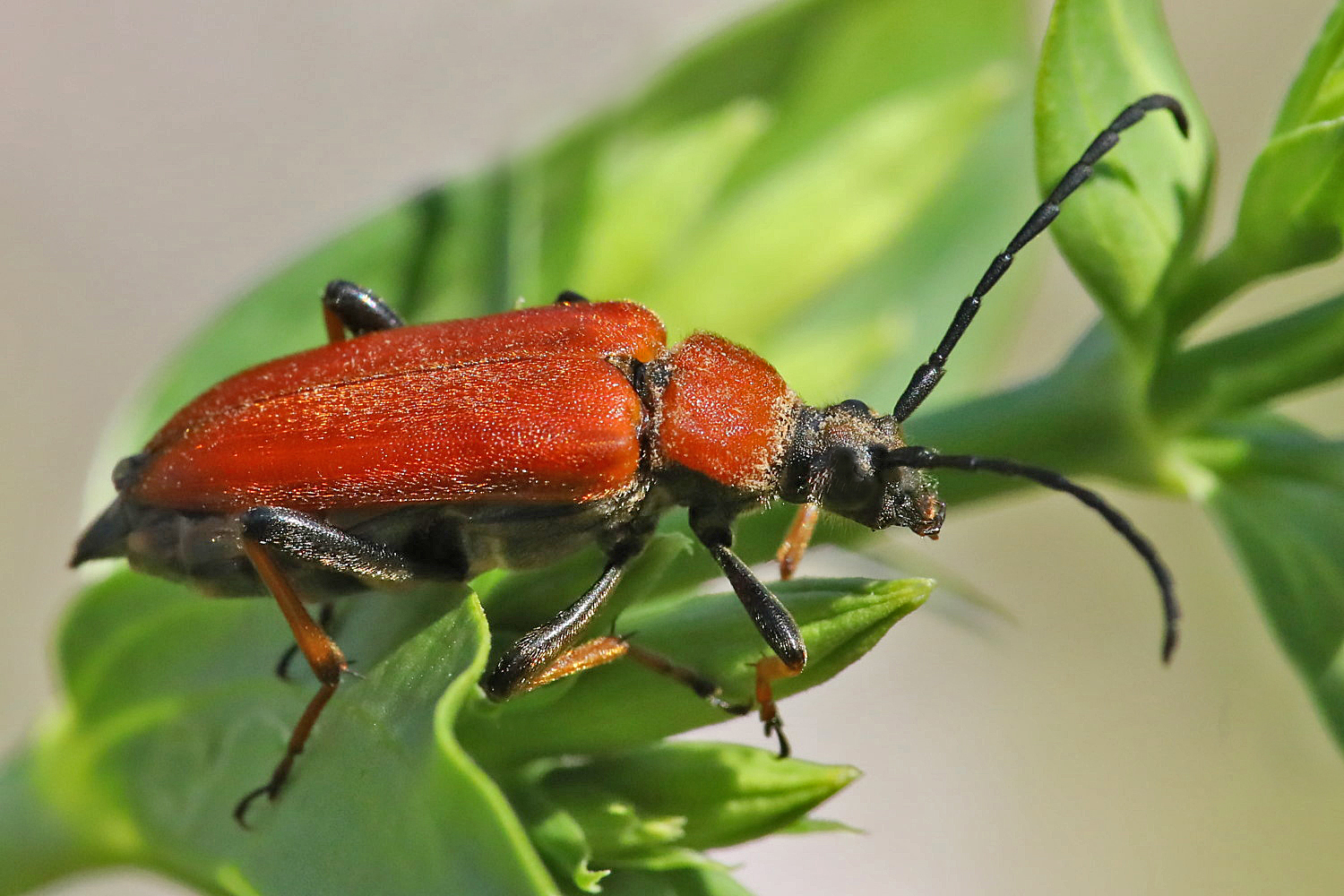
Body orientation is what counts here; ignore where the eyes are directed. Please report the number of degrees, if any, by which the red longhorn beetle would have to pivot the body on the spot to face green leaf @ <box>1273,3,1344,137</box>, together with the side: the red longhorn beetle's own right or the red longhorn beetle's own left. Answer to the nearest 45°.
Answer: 0° — it already faces it

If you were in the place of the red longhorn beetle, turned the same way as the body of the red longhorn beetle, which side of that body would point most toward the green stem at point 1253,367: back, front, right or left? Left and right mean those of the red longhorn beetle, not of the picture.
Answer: front

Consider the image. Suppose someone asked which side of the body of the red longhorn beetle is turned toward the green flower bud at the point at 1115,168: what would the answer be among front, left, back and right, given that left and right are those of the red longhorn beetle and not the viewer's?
front

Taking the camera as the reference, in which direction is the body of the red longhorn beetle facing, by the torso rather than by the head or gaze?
to the viewer's right

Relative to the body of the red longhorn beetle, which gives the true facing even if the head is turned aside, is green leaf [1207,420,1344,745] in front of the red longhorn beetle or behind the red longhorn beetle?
in front
